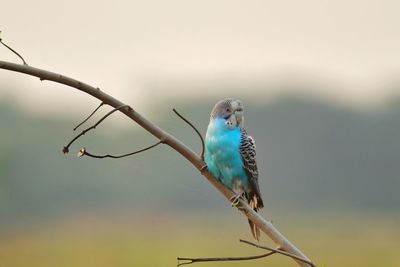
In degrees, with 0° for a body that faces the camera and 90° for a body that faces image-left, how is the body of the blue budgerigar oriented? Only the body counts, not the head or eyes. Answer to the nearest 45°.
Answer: approximately 45°
